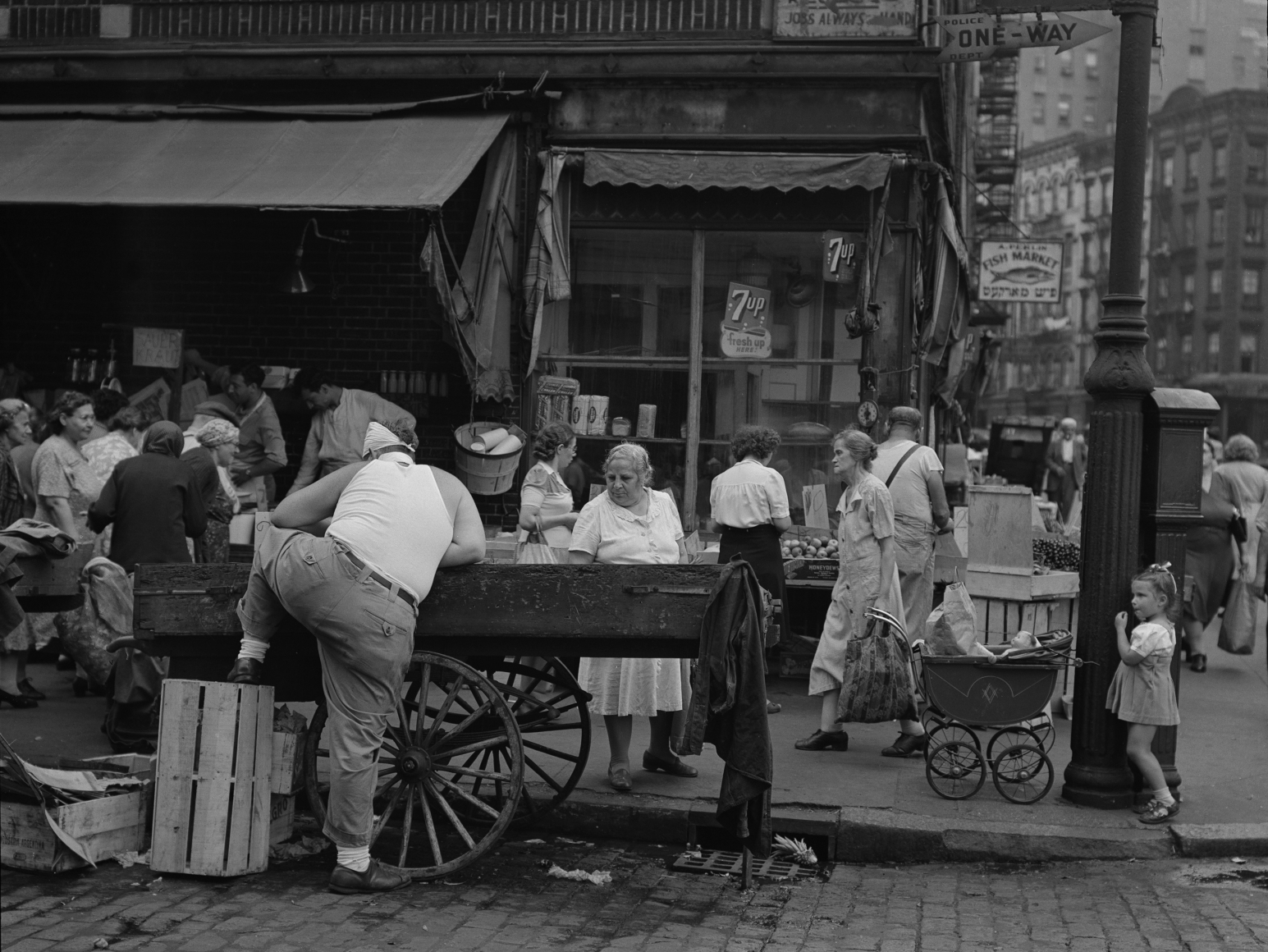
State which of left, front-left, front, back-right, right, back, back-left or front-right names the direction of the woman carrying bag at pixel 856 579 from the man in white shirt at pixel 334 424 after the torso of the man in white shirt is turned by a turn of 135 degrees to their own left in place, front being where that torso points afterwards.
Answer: front-right

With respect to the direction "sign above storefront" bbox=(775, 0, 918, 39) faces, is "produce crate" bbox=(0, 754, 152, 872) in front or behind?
in front

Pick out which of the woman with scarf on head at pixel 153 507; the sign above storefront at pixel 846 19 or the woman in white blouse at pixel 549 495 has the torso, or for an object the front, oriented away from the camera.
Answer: the woman with scarf on head

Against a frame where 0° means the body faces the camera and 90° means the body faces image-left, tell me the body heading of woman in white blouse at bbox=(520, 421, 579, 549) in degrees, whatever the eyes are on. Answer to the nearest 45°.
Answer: approximately 270°

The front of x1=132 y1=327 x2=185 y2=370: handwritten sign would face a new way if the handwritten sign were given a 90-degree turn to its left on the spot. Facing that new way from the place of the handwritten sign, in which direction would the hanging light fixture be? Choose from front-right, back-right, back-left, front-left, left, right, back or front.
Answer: front-right

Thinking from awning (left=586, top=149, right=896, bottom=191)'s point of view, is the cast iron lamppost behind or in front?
in front

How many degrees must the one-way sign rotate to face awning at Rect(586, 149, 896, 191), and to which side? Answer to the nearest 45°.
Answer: approximately 90° to its right

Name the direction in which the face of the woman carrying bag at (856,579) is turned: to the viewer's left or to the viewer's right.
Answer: to the viewer's left

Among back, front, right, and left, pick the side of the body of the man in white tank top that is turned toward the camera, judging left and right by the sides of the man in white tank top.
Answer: back

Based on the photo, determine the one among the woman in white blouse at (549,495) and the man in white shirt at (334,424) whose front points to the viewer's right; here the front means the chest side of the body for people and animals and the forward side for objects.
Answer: the woman in white blouse

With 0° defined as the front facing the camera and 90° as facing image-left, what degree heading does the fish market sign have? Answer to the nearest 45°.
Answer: approximately 0°

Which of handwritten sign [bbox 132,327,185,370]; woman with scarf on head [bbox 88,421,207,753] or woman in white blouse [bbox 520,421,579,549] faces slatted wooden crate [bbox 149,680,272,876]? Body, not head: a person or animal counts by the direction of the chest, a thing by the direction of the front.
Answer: the handwritten sign

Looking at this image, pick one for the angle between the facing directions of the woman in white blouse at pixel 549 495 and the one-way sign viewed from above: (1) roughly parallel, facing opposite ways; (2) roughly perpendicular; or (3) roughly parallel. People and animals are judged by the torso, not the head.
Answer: roughly perpendicular

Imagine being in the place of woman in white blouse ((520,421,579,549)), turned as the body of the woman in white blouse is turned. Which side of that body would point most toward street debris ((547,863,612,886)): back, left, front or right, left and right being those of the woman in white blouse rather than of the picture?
right

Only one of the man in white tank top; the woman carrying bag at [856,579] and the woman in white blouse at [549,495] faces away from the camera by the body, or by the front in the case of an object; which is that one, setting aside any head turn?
the man in white tank top

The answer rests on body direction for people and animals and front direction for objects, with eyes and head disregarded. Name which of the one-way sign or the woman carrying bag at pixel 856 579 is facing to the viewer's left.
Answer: the woman carrying bag

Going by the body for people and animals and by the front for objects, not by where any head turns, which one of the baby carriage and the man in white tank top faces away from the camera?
the man in white tank top
